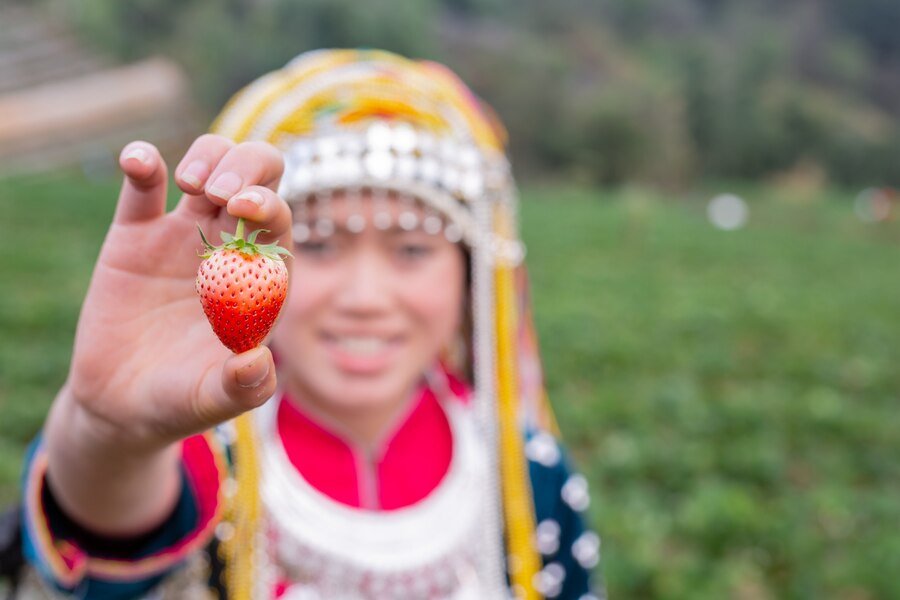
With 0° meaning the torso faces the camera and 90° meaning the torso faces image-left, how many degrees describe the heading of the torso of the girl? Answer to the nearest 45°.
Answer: approximately 0°
